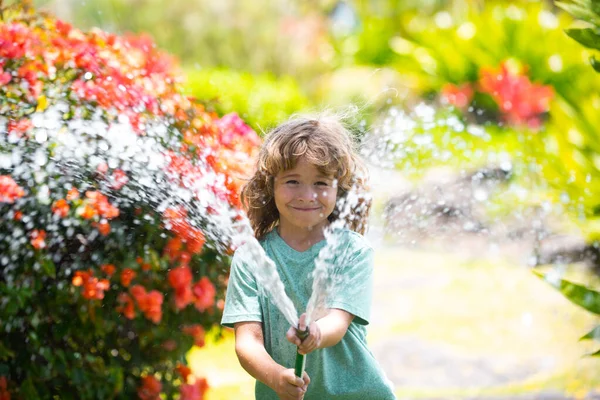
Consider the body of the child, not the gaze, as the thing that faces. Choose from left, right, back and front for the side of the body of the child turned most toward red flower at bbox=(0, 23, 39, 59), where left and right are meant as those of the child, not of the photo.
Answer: right

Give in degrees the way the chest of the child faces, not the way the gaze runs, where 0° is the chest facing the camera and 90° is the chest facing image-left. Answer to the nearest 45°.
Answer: approximately 0°

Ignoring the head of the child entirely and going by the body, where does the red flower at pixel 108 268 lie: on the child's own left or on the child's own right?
on the child's own right

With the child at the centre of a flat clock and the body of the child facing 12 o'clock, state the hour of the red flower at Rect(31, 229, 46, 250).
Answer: The red flower is roughly at 4 o'clock from the child.

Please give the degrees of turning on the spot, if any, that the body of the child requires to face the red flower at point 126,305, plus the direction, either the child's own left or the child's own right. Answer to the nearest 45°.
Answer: approximately 135° to the child's own right

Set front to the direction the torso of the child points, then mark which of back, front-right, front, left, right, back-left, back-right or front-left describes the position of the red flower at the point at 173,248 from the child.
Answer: back-right

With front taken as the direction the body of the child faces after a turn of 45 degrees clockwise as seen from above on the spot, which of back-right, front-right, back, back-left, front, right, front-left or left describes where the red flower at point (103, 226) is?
right

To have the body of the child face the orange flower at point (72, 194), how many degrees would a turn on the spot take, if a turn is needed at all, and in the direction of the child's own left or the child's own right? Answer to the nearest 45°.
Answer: approximately 135° to the child's own right

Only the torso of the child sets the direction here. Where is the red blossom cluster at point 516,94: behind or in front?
behind
